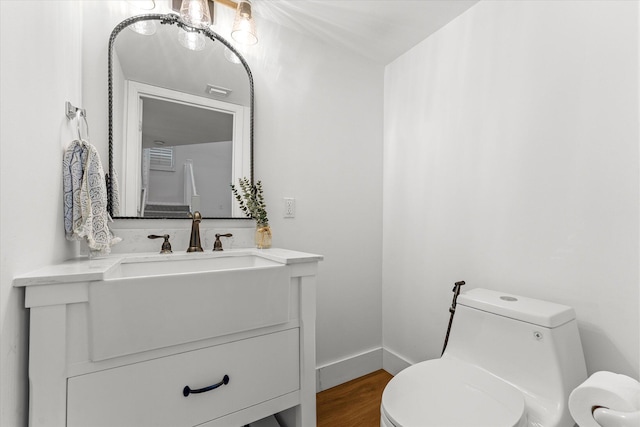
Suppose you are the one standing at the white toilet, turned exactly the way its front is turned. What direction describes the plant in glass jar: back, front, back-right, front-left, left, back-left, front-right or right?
front-right

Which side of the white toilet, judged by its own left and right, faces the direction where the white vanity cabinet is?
front

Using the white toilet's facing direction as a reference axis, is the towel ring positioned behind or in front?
in front

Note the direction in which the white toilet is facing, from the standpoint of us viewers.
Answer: facing the viewer and to the left of the viewer

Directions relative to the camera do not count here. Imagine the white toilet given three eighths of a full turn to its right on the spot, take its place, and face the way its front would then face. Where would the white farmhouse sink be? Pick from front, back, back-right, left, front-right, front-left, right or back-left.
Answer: back-left
